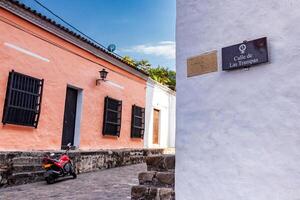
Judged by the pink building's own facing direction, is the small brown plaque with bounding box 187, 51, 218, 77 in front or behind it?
in front

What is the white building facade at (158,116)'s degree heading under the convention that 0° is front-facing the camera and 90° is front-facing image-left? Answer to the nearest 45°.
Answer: approximately 315°

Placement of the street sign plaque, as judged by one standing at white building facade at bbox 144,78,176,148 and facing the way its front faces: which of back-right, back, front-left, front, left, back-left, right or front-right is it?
front-right

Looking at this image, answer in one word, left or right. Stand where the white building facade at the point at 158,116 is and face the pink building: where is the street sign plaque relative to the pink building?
left

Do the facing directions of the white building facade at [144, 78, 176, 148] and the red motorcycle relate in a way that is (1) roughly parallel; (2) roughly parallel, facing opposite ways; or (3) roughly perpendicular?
roughly perpendicular

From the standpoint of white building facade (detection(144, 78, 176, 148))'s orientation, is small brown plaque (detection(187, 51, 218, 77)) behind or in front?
in front

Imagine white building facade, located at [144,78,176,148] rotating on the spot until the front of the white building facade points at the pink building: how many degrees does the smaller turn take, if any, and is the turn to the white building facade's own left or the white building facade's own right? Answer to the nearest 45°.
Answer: approximately 90° to the white building facade's own right

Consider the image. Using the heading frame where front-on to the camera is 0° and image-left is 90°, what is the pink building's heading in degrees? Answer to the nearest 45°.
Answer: approximately 315°

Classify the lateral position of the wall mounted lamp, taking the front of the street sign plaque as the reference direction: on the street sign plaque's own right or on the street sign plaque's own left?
on the street sign plaque's own right

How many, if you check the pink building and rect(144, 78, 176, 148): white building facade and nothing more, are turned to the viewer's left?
0
